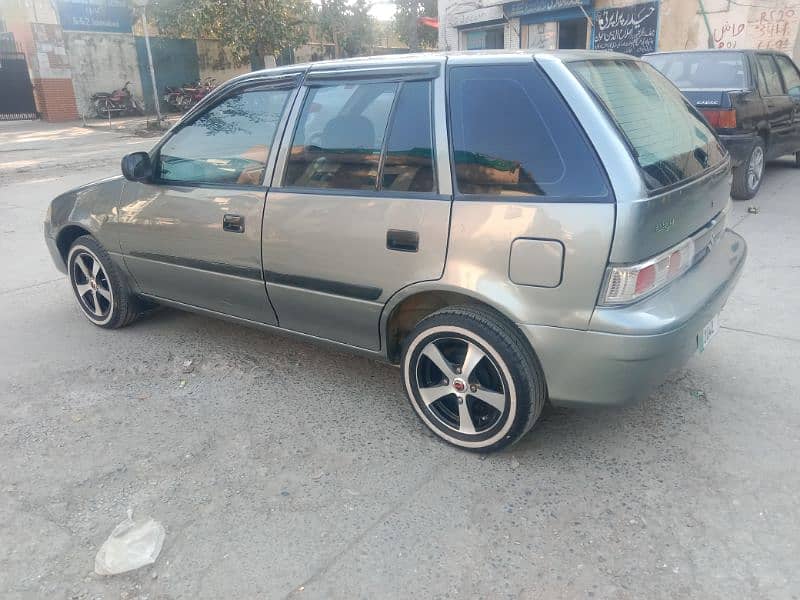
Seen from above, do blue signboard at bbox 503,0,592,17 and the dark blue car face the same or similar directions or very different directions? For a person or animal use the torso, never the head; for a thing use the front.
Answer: very different directions

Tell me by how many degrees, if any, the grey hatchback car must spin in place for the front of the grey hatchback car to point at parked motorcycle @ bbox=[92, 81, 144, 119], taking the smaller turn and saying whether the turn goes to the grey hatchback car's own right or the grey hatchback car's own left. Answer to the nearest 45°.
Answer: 0° — it already faces it

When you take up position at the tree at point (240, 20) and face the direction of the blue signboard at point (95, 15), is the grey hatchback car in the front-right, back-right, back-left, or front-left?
back-left

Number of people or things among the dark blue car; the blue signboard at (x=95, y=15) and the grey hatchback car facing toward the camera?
1

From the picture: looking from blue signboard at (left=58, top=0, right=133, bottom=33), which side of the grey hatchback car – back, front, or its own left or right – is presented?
front

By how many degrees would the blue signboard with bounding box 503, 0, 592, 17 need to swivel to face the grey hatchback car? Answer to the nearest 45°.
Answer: approximately 45° to its left

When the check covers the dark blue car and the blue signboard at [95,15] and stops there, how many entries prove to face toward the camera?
1

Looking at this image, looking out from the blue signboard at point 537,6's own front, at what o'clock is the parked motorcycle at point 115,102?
The parked motorcycle is roughly at 2 o'clock from the blue signboard.

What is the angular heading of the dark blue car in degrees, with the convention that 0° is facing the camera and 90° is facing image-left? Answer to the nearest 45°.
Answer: approximately 225°

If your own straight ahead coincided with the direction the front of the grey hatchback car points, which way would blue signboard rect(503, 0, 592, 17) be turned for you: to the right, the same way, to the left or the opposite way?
to the left

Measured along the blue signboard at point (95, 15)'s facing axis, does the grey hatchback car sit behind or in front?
in front

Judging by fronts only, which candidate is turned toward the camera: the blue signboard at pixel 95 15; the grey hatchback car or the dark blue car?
the blue signboard

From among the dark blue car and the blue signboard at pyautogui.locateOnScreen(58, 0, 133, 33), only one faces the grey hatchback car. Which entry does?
the blue signboard

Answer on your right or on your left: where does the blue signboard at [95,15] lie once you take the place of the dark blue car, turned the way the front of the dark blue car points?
on your left

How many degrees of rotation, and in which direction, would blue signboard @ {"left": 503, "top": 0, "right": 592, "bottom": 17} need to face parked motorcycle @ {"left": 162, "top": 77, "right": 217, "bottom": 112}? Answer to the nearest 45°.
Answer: approximately 90° to its right

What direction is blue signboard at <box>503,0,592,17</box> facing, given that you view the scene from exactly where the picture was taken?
facing the viewer and to the left of the viewer
